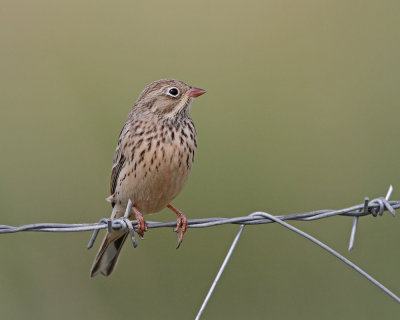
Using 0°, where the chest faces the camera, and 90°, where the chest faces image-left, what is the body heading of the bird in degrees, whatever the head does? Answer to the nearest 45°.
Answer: approximately 315°
